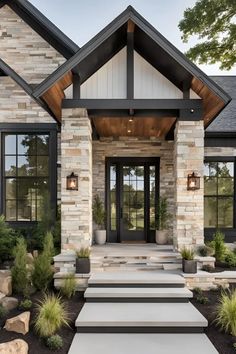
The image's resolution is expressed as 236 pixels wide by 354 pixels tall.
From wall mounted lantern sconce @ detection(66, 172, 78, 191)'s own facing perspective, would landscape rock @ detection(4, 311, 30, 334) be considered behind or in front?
in front

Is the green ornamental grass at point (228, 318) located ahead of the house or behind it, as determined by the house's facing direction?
ahead

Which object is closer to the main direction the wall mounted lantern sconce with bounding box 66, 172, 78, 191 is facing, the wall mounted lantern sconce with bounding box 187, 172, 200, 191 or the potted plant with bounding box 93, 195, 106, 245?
the wall mounted lantern sconce

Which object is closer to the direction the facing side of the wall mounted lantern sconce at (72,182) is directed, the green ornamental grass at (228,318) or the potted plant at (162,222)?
the green ornamental grass

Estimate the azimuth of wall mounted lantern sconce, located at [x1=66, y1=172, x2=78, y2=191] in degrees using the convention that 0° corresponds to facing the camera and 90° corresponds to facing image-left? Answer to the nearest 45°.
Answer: approximately 0°

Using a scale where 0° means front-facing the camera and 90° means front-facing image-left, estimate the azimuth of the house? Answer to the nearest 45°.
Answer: approximately 0°

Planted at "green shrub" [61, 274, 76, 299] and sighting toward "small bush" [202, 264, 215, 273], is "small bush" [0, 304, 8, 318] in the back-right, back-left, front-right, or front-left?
back-right

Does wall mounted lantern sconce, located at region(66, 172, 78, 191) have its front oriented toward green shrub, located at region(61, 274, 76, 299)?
yes

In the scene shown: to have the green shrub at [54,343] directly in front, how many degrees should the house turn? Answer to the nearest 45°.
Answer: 0° — it already faces it

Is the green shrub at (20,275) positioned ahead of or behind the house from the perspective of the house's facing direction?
ahead

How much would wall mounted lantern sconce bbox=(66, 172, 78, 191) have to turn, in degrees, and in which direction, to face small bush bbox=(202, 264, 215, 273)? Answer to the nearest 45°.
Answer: approximately 90° to its left
